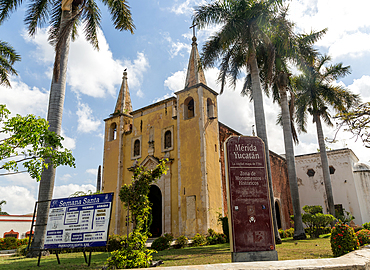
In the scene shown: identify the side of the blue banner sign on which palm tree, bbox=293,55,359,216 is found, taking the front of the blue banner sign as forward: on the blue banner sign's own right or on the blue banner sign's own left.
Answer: on the blue banner sign's own left

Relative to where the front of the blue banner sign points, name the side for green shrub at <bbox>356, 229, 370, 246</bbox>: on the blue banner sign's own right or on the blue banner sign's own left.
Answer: on the blue banner sign's own left

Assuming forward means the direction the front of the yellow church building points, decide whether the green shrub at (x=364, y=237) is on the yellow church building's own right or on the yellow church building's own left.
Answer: on the yellow church building's own left

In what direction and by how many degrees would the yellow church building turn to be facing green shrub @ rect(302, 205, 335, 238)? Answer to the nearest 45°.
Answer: approximately 135° to its left

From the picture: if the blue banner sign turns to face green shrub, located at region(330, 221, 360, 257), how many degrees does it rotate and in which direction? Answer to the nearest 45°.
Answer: approximately 90° to its left

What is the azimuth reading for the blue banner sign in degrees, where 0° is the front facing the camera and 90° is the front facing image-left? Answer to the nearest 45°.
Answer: approximately 0°

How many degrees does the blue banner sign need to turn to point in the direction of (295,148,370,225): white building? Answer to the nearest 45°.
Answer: approximately 135° to its left

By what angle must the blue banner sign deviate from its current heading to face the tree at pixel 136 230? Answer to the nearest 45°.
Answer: approximately 45° to its left
